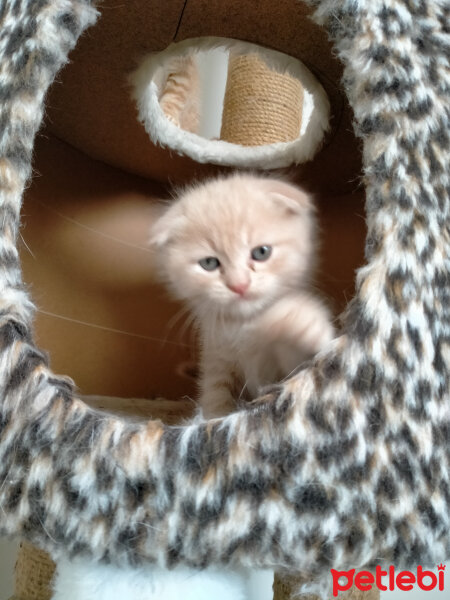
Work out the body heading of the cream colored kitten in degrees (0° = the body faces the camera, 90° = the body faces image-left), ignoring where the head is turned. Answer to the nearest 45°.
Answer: approximately 0°
